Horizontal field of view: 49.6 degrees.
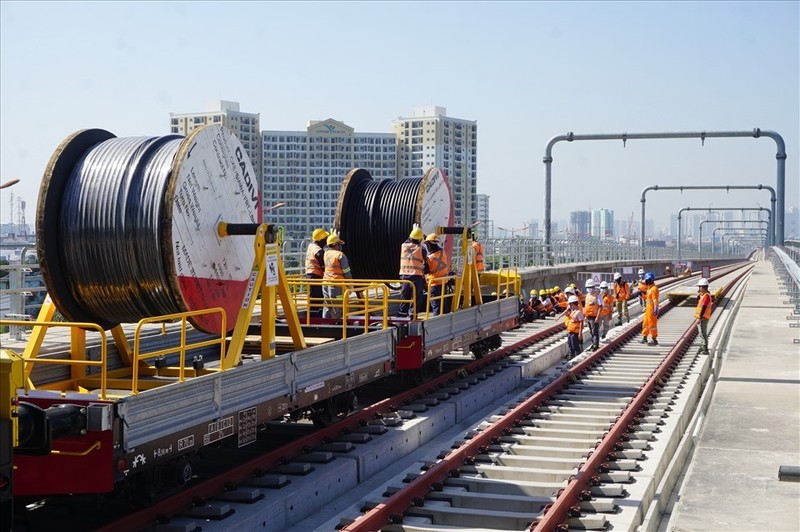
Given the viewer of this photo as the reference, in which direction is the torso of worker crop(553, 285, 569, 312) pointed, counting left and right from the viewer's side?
facing to the left of the viewer

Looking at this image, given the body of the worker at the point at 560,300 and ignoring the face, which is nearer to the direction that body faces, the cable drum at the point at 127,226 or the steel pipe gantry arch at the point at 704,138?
the cable drum

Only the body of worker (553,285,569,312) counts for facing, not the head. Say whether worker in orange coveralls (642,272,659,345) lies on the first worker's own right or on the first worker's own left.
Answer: on the first worker's own left

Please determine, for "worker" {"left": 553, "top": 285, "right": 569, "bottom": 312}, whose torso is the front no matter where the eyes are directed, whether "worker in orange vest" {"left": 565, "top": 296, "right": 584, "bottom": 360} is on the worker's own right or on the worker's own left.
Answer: on the worker's own left
